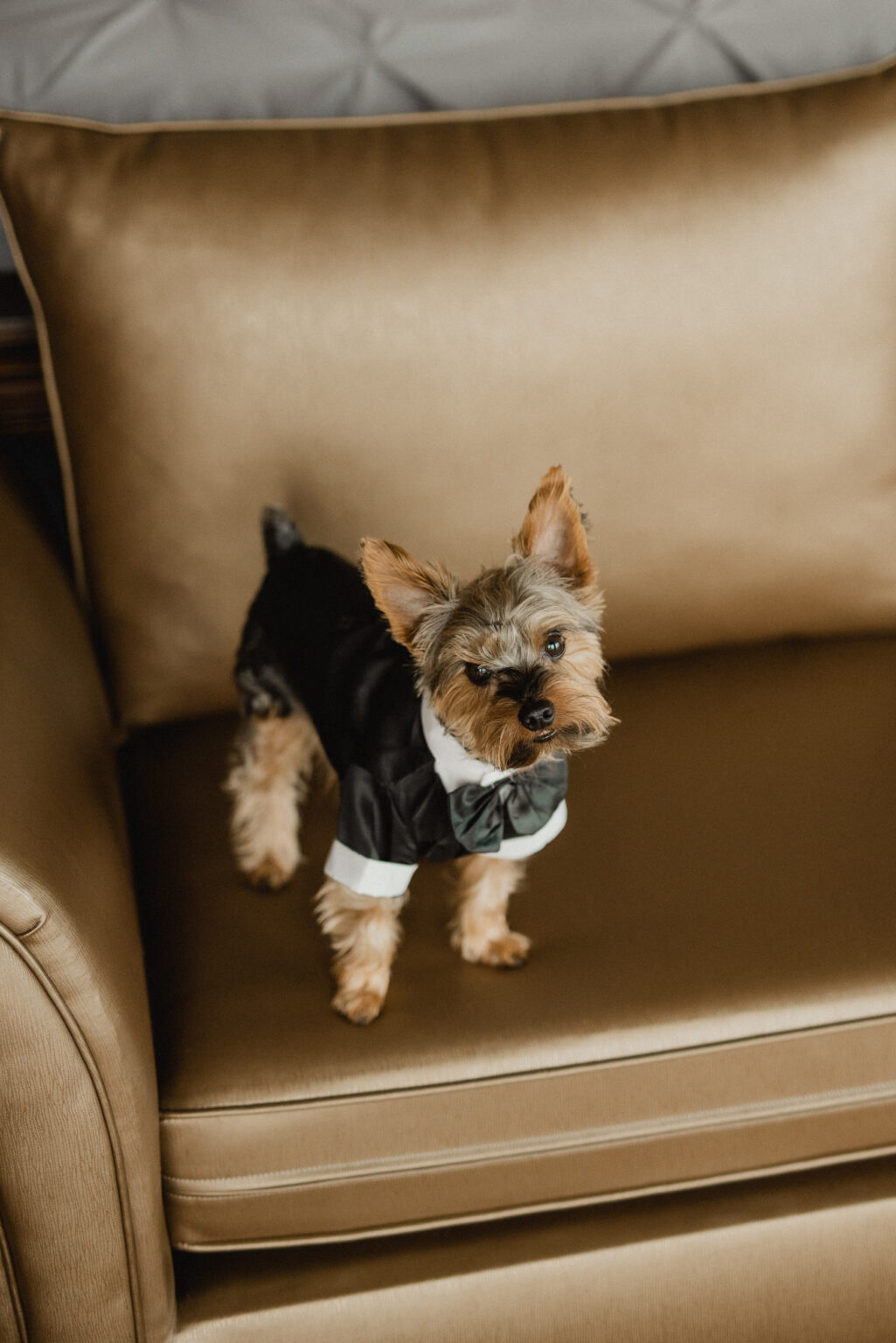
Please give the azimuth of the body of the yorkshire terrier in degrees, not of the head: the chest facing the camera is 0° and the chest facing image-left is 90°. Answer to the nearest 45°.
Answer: approximately 315°

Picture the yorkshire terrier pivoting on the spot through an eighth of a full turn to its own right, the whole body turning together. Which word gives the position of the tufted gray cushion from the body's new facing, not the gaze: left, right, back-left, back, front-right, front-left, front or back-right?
back
